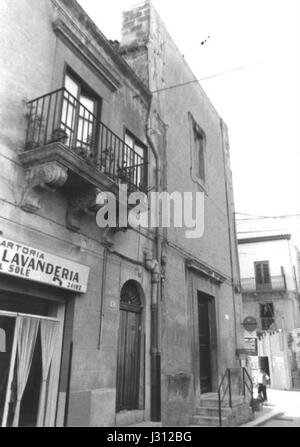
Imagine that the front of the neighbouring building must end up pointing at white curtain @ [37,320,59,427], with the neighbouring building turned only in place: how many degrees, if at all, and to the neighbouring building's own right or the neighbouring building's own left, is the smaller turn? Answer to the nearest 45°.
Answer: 0° — it already faces it

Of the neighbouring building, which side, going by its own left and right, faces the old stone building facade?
front

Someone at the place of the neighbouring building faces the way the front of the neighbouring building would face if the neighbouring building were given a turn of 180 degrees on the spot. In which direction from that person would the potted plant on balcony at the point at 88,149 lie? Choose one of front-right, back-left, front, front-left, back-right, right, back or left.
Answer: back

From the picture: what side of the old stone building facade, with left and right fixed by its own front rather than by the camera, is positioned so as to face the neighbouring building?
left

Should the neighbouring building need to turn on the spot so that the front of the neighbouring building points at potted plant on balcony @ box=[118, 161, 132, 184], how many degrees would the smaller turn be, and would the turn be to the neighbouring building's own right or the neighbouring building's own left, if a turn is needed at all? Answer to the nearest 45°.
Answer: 0° — it already faces it

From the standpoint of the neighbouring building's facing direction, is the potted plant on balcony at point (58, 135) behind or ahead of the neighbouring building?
ahead

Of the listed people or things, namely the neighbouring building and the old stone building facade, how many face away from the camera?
0

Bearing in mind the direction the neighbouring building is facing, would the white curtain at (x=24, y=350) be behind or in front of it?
in front

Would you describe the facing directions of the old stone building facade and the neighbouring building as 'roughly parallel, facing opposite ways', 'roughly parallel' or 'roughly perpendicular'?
roughly perpendicular

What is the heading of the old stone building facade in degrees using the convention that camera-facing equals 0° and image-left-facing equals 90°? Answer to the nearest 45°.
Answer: approximately 315°

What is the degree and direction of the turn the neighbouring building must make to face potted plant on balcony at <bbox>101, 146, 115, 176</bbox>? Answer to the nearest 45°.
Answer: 0° — it already faces it
